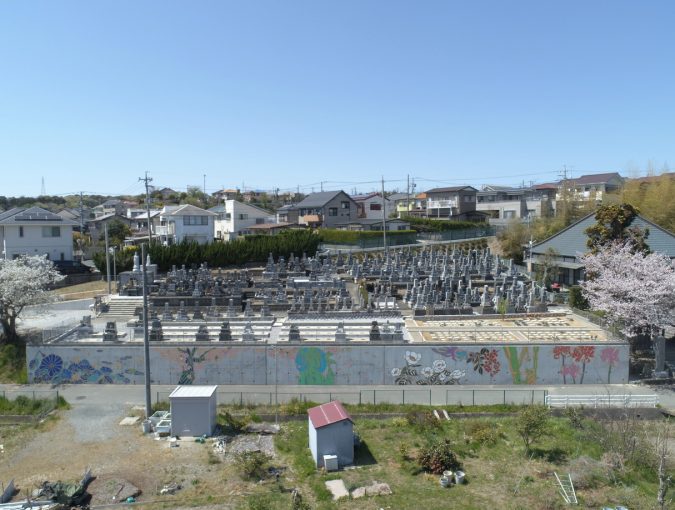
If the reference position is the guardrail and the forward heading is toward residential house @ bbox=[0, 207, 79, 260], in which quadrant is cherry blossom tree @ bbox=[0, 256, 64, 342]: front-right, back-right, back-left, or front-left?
front-left

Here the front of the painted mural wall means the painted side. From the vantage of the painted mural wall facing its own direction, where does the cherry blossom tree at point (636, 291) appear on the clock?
The cherry blossom tree is roughly at 9 o'clock from the painted mural wall.

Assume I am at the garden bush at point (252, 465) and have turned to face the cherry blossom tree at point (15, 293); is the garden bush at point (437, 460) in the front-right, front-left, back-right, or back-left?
back-right

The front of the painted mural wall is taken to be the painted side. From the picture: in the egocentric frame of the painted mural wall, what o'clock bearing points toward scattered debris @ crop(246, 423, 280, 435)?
The scattered debris is roughly at 1 o'clock from the painted mural wall.

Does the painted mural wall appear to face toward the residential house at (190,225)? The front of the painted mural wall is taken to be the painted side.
no

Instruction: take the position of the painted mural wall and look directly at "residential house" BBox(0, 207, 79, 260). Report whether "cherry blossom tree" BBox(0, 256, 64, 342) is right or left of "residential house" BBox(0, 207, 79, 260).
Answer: left

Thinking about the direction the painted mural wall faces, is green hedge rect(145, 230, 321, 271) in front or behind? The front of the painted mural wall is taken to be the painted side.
behind

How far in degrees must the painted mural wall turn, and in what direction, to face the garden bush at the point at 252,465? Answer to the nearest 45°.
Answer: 0° — it already faces it

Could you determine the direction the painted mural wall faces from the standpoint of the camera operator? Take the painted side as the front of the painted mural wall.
facing the viewer

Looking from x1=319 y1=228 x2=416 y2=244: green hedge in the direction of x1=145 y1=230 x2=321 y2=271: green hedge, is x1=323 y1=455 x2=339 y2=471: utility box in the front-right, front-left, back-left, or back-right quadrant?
front-left

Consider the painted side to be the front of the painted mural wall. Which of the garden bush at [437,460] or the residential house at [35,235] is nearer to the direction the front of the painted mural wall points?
the garden bush

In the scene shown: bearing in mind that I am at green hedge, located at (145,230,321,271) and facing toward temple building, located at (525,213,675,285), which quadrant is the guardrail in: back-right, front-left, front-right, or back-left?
front-right

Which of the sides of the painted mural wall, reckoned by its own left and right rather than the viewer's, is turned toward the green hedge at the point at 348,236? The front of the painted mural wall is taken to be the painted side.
back

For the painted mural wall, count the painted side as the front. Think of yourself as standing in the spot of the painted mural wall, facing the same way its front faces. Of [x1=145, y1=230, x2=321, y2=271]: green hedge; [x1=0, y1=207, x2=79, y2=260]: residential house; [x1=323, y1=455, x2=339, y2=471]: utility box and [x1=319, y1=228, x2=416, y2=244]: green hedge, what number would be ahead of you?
1

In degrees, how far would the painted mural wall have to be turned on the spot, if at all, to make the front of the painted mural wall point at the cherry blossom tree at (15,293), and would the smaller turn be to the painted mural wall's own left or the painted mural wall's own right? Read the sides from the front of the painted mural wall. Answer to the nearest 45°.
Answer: approximately 90° to the painted mural wall's own right

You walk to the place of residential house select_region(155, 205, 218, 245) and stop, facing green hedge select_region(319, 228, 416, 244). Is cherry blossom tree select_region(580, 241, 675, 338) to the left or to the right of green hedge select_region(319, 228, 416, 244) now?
right

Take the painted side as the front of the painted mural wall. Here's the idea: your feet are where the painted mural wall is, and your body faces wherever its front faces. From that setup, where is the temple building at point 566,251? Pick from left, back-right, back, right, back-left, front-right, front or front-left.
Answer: back-left

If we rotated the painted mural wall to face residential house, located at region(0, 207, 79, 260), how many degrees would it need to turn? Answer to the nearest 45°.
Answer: approximately 135° to its right
